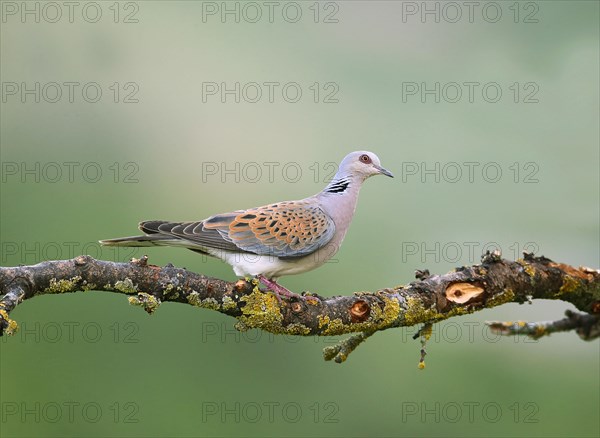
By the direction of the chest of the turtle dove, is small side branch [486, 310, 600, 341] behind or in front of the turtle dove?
in front

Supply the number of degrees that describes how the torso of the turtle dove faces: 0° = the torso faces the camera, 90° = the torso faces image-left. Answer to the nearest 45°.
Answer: approximately 270°
